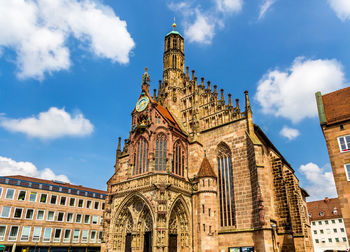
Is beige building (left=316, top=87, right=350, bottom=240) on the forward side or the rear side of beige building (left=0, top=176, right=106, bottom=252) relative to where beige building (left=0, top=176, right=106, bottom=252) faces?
on the forward side

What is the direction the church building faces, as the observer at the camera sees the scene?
facing the viewer and to the left of the viewer

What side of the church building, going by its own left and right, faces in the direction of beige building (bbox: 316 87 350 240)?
left

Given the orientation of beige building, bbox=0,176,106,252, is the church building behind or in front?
in front

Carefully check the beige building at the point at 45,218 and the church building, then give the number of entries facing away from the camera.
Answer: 0

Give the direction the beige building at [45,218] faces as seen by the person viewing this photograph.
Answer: facing the viewer and to the right of the viewer

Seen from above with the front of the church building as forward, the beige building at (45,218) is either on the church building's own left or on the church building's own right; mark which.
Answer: on the church building's own right
